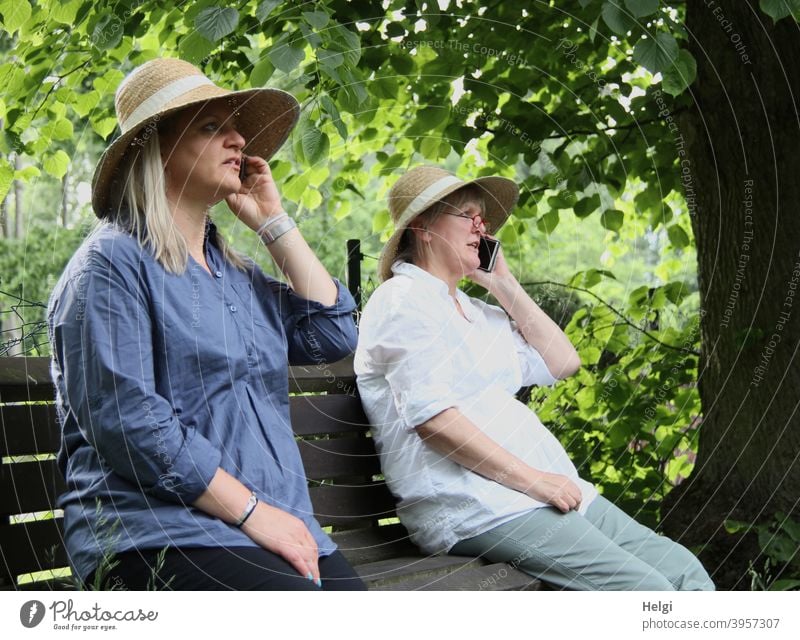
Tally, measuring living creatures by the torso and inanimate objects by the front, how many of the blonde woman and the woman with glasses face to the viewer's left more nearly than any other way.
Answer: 0

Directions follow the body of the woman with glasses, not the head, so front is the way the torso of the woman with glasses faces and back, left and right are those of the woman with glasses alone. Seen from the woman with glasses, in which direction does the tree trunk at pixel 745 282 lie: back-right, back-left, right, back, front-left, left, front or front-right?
left

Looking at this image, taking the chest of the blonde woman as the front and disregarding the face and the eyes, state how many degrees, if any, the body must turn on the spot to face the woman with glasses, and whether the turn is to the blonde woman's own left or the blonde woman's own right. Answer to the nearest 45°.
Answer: approximately 90° to the blonde woman's own left

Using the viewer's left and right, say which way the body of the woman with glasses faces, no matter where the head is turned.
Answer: facing the viewer and to the right of the viewer

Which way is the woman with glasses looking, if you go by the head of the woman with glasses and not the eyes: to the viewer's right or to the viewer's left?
to the viewer's right
